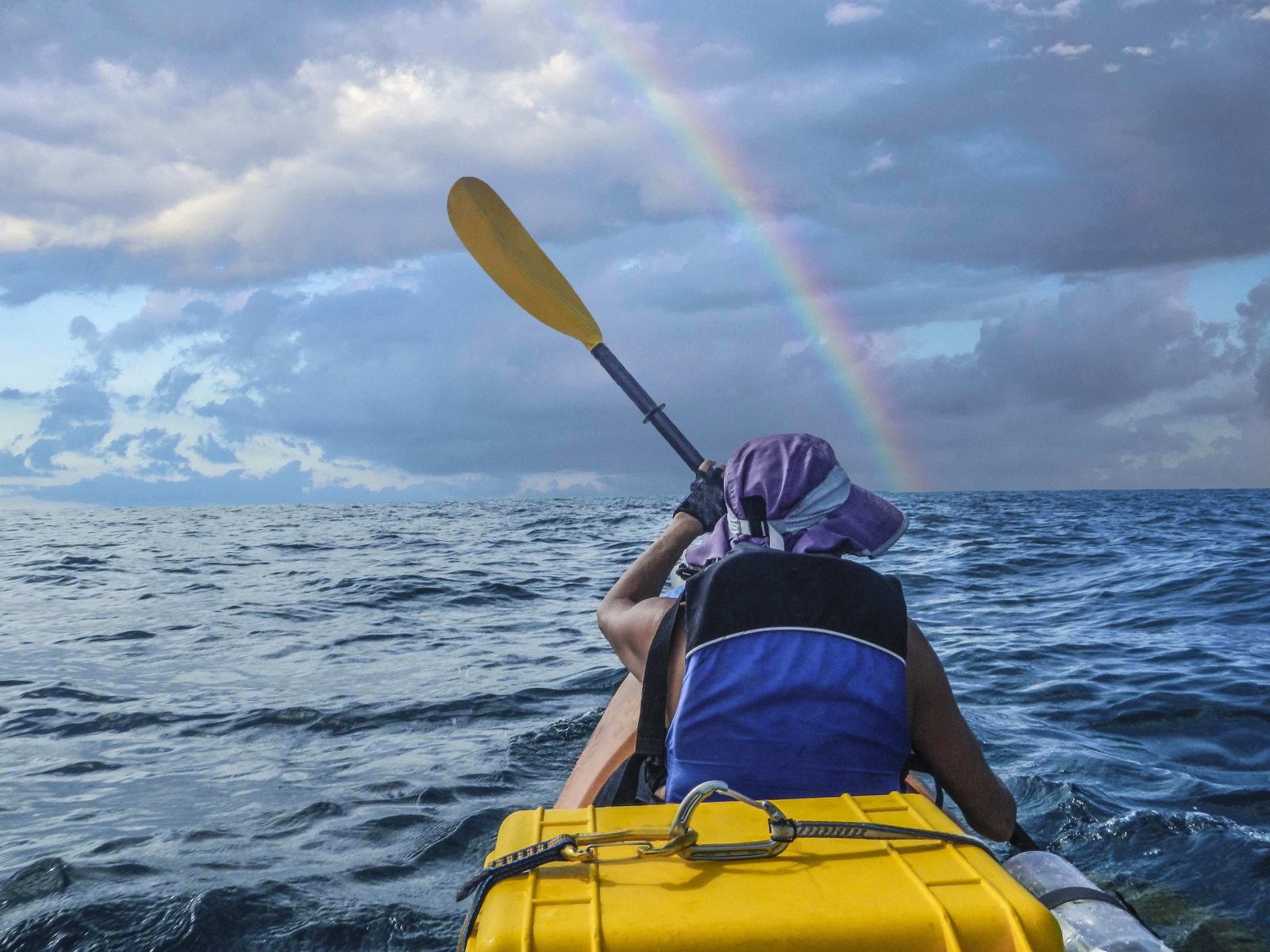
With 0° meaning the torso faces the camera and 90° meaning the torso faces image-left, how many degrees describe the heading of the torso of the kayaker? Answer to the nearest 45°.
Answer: approximately 180°

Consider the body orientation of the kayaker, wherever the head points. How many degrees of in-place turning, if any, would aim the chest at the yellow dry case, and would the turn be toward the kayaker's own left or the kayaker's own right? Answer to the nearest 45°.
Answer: approximately 180°
